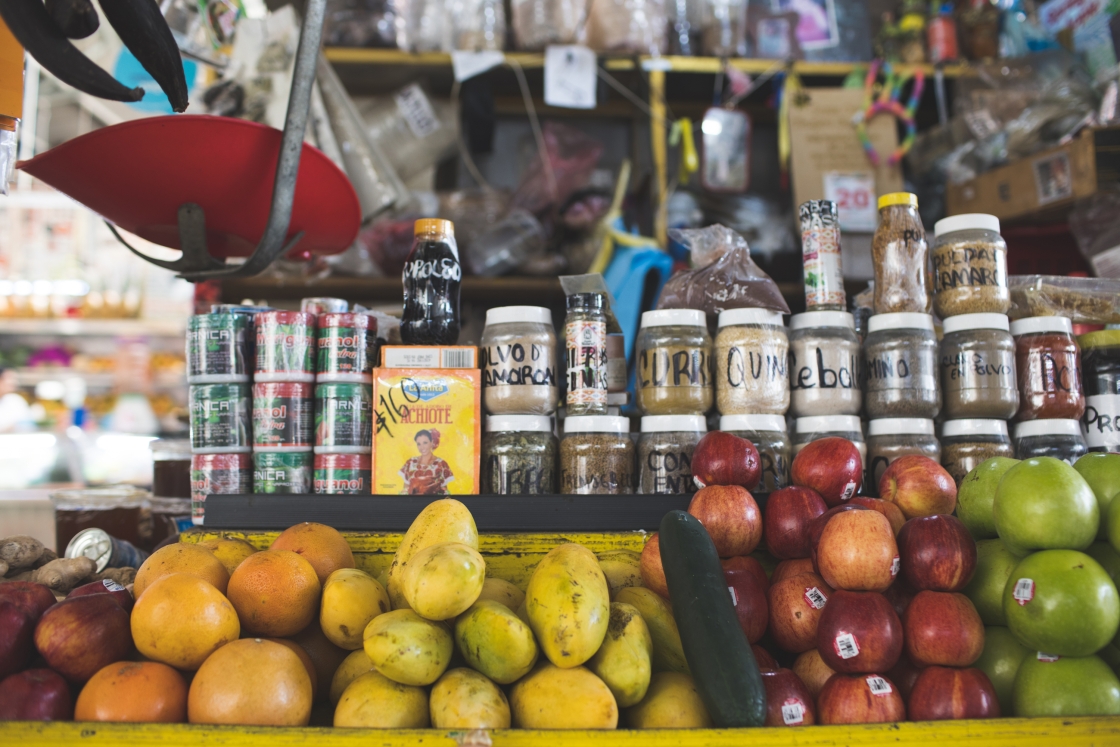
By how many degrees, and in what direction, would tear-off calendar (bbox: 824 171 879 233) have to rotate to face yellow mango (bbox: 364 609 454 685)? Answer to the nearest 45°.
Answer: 0° — it already faces it

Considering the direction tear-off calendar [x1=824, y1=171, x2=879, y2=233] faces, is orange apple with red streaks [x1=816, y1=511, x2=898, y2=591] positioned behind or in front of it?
in front

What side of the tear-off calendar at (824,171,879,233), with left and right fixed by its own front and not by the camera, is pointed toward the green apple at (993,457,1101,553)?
front

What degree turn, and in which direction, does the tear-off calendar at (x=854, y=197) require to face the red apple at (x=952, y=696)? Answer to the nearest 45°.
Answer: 0° — it already faces it

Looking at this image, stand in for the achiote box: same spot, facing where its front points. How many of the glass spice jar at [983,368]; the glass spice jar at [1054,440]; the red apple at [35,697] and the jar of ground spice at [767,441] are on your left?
3

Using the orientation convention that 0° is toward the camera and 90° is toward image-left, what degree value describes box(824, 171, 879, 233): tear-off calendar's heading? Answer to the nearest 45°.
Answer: approximately 0°

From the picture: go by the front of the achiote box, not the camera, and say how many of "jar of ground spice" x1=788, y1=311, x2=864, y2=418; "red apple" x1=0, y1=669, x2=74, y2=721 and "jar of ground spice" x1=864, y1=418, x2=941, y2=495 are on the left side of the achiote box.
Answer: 2

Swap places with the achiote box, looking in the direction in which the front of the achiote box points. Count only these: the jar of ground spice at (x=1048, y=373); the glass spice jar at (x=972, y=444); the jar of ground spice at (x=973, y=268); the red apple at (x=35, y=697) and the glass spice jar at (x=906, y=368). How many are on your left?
4

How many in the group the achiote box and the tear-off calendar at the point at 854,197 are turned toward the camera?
2

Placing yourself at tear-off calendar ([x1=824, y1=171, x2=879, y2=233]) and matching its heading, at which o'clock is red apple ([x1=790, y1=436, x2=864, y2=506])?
The red apple is roughly at 12 o'clock from the tear-off calendar.
